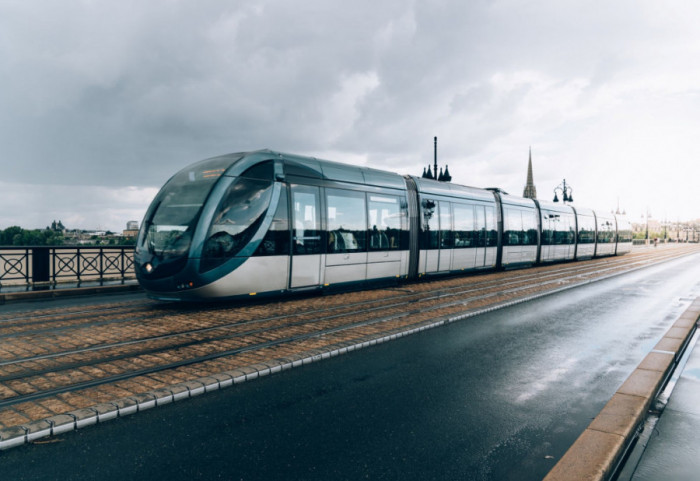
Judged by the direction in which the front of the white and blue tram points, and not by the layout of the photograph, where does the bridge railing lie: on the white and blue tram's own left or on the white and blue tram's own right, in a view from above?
on the white and blue tram's own right

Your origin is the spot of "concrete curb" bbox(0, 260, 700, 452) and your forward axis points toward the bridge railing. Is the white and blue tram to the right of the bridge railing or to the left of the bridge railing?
right

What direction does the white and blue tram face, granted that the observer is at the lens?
facing the viewer and to the left of the viewer

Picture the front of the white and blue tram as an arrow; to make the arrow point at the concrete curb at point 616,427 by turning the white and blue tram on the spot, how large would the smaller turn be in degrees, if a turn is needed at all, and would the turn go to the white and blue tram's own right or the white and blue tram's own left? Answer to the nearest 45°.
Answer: approximately 90° to the white and blue tram's own left
